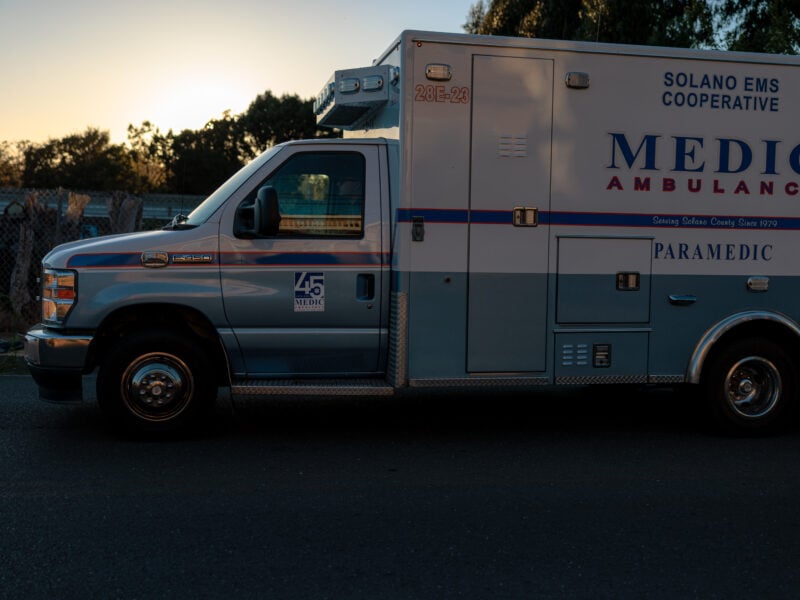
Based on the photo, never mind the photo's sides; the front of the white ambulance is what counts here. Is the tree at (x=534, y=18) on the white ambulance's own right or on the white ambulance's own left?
on the white ambulance's own right

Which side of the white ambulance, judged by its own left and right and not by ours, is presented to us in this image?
left

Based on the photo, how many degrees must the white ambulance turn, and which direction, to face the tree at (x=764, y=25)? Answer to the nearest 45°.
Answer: approximately 135° to its right

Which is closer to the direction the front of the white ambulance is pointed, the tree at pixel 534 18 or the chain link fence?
the chain link fence

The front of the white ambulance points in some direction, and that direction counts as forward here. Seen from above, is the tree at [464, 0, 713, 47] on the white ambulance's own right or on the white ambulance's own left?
on the white ambulance's own right

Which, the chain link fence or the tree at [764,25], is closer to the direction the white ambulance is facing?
the chain link fence
